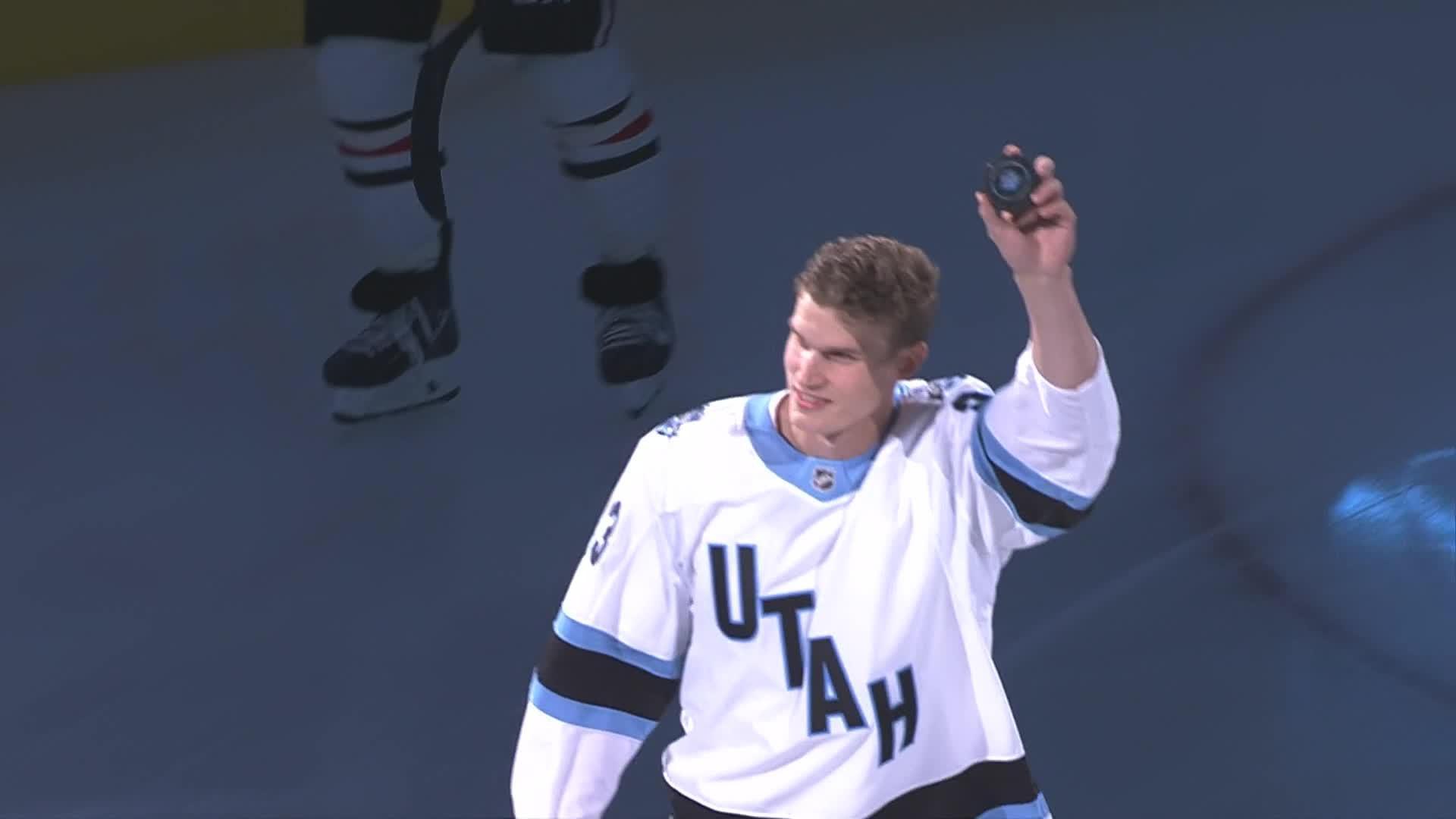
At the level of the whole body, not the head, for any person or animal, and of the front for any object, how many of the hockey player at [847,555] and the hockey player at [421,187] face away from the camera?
0

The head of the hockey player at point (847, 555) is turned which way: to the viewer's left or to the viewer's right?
to the viewer's left

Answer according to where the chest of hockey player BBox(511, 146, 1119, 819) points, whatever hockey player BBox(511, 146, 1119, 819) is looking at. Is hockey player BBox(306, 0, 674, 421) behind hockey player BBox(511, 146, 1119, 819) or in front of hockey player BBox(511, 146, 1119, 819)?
behind

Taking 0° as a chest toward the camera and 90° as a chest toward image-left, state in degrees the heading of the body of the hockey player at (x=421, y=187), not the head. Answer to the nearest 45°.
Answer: approximately 45°

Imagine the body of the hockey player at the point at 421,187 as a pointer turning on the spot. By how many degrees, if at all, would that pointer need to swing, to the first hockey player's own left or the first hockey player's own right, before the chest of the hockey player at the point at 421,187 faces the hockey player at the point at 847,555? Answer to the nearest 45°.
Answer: approximately 45° to the first hockey player's own left

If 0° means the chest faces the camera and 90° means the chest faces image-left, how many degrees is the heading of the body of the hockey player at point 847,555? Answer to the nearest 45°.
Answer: approximately 0°
